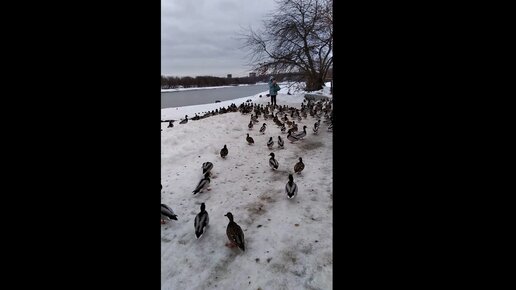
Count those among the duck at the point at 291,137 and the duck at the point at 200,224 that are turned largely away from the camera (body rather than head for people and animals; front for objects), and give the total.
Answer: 1

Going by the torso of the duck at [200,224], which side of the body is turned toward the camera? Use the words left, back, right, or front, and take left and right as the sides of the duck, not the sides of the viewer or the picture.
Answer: back

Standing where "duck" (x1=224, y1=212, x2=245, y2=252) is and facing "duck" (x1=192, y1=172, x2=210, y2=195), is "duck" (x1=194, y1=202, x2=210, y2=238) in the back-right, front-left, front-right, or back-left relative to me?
front-left

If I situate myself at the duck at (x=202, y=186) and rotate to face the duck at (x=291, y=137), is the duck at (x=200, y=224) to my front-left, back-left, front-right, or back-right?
back-right

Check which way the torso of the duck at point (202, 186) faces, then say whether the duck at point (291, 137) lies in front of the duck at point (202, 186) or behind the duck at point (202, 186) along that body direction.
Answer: in front

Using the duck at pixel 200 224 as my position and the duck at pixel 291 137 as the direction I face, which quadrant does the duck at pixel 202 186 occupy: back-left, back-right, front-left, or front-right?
front-left

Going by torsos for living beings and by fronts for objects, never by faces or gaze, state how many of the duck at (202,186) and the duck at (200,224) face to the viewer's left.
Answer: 0

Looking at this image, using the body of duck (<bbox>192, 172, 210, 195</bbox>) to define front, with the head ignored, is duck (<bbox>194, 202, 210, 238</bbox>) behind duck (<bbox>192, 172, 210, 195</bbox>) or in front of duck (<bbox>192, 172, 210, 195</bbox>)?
behind

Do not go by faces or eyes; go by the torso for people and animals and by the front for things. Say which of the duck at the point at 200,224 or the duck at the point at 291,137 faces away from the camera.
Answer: the duck at the point at 200,224

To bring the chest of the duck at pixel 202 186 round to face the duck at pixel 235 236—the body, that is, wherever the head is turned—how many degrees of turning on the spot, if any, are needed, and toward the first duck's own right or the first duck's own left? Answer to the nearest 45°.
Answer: approximately 135° to the first duck's own right

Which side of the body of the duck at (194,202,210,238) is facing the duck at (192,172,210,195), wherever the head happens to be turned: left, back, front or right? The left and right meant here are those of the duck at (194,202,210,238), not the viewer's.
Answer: front
